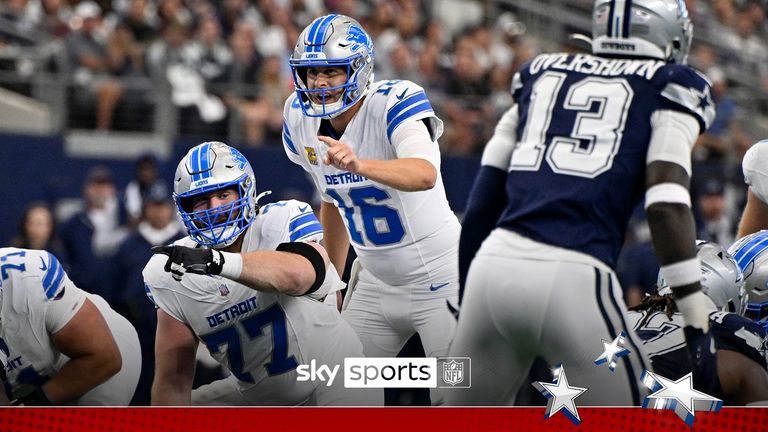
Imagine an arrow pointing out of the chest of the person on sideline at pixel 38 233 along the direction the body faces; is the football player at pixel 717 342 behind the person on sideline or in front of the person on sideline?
in front

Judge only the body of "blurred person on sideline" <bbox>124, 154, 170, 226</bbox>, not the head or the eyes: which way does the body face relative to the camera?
toward the camera

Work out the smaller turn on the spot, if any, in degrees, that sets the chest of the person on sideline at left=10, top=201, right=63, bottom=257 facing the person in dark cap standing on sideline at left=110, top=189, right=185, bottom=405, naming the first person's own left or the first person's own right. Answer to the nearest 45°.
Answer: approximately 45° to the first person's own left

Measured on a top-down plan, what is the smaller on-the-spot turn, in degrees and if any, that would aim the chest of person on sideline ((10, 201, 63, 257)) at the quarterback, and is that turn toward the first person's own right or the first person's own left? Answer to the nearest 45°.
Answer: approximately 45° to the first person's own left

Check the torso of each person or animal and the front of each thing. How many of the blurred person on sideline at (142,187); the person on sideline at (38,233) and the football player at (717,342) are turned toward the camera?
2

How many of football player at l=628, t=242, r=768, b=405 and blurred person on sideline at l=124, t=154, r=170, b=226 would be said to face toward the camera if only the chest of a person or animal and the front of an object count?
1

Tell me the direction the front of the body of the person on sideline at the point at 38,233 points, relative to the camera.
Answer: toward the camera
